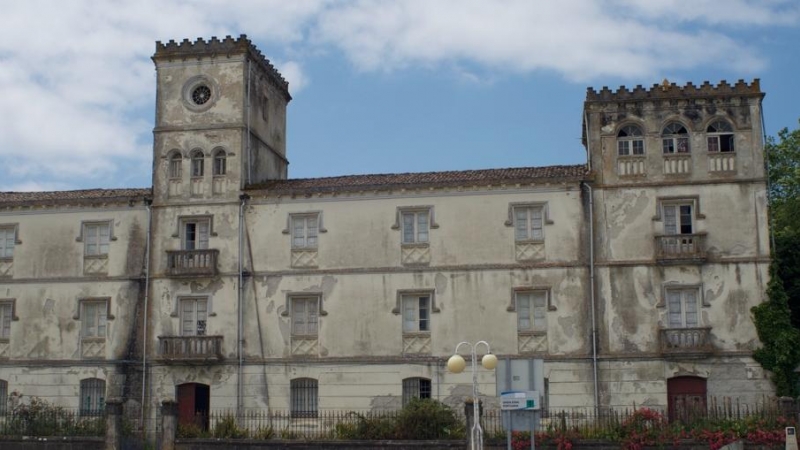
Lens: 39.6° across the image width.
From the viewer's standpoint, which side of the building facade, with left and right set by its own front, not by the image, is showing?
front
